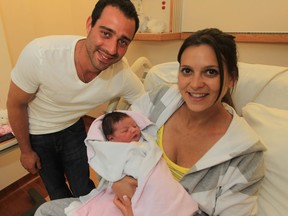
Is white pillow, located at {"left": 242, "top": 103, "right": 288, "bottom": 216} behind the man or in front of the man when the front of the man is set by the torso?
in front

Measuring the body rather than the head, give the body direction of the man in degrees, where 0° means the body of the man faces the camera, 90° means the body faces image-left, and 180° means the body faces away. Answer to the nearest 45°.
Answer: approximately 315°

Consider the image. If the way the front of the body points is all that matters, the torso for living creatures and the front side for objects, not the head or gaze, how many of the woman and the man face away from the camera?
0

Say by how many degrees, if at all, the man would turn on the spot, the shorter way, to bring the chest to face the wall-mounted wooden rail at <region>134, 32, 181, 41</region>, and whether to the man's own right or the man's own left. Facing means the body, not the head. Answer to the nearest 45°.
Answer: approximately 90° to the man's own left

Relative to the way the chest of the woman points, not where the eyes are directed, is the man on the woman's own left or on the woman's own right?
on the woman's own right

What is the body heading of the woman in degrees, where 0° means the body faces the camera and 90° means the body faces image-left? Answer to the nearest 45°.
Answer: approximately 45°

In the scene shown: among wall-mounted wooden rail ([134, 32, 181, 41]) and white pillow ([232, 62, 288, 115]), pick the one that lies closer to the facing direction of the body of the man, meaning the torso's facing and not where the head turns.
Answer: the white pillow

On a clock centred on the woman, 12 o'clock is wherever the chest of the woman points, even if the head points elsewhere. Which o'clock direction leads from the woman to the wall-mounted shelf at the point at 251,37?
The wall-mounted shelf is roughly at 5 o'clock from the woman.

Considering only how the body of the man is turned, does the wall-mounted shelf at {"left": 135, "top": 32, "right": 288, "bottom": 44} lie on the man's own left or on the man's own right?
on the man's own left
